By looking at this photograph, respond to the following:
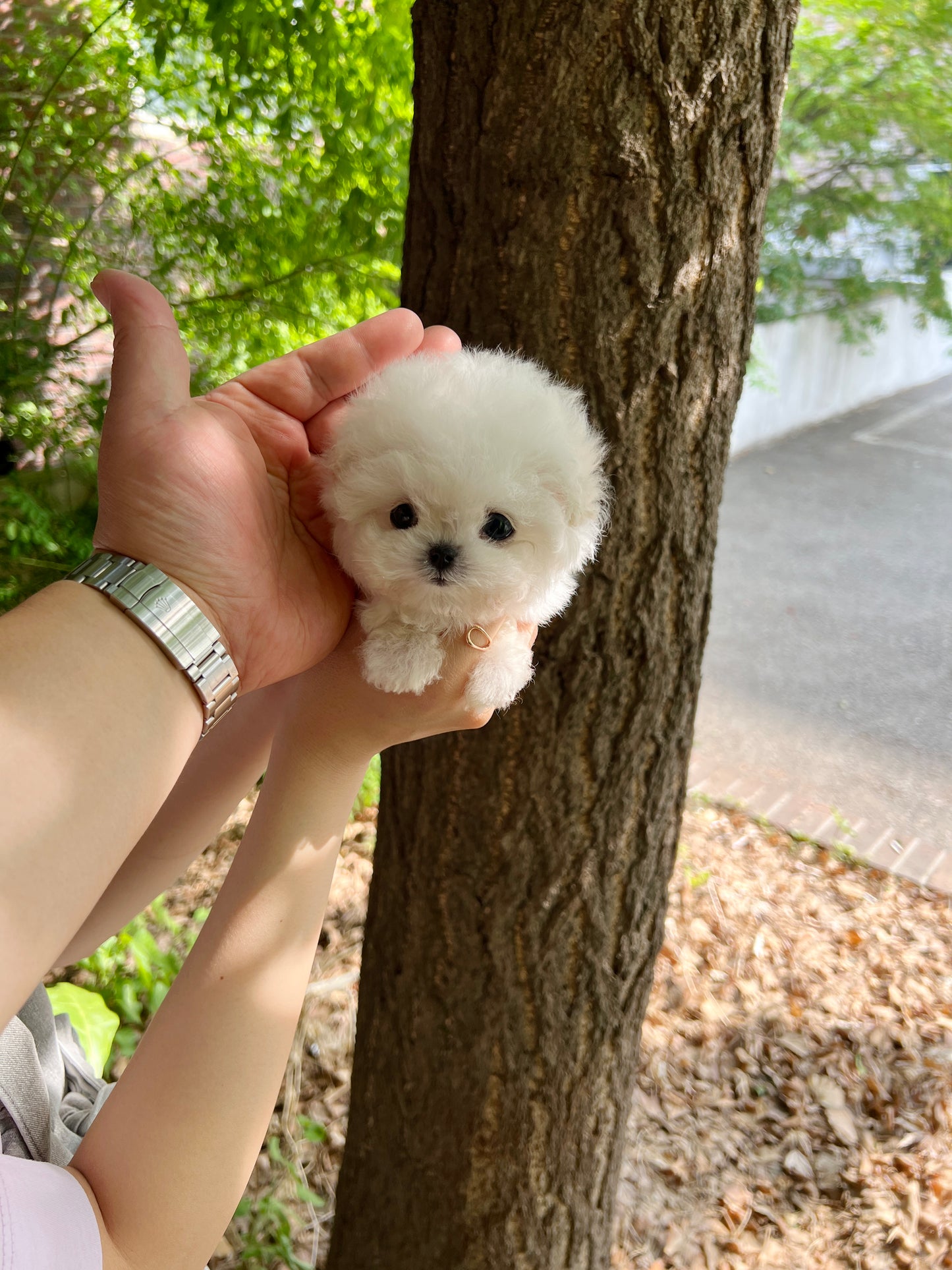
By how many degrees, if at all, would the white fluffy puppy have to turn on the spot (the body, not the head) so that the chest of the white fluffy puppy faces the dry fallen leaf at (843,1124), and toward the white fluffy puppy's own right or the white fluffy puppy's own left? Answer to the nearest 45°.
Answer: approximately 135° to the white fluffy puppy's own left

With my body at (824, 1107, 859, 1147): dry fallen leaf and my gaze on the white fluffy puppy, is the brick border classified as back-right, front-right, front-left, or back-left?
back-right

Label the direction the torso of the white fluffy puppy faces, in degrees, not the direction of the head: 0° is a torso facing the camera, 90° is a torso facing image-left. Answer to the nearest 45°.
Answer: approximately 0°
